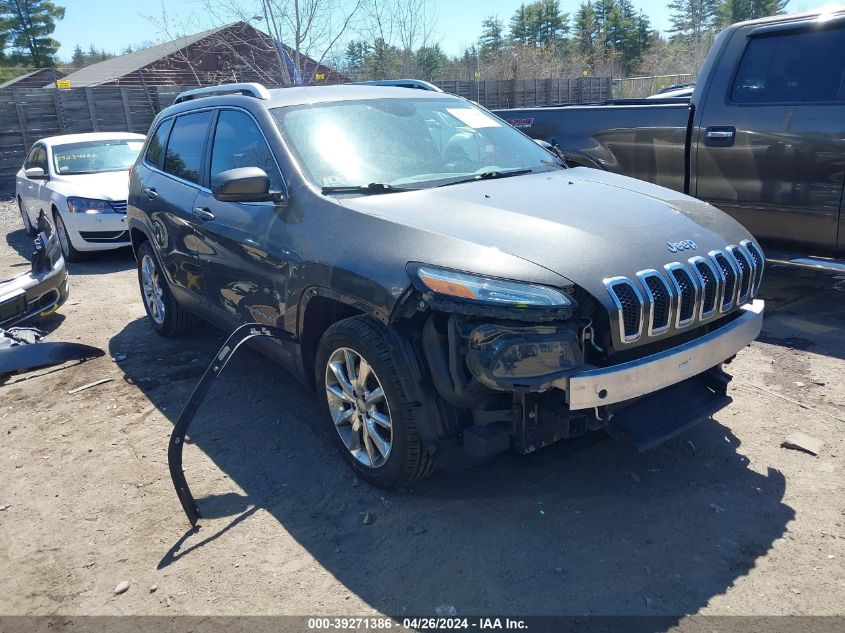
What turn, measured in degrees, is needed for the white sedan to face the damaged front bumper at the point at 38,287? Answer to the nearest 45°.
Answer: approximately 45° to its right

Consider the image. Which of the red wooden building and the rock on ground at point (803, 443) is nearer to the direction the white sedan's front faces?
the rock on ground

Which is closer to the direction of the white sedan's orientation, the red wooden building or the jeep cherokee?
the jeep cherokee

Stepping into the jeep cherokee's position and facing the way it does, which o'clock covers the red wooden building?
The red wooden building is roughly at 7 o'clock from the jeep cherokee.

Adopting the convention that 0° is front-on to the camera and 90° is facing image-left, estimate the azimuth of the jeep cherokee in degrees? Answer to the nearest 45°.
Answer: approximately 315°

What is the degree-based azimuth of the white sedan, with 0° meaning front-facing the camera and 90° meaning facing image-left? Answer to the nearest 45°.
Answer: approximately 315°

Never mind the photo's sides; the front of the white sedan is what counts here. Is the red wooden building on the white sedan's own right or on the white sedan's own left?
on the white sedan's own left

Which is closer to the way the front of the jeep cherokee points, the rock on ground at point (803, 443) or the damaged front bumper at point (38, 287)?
the rock on ground
